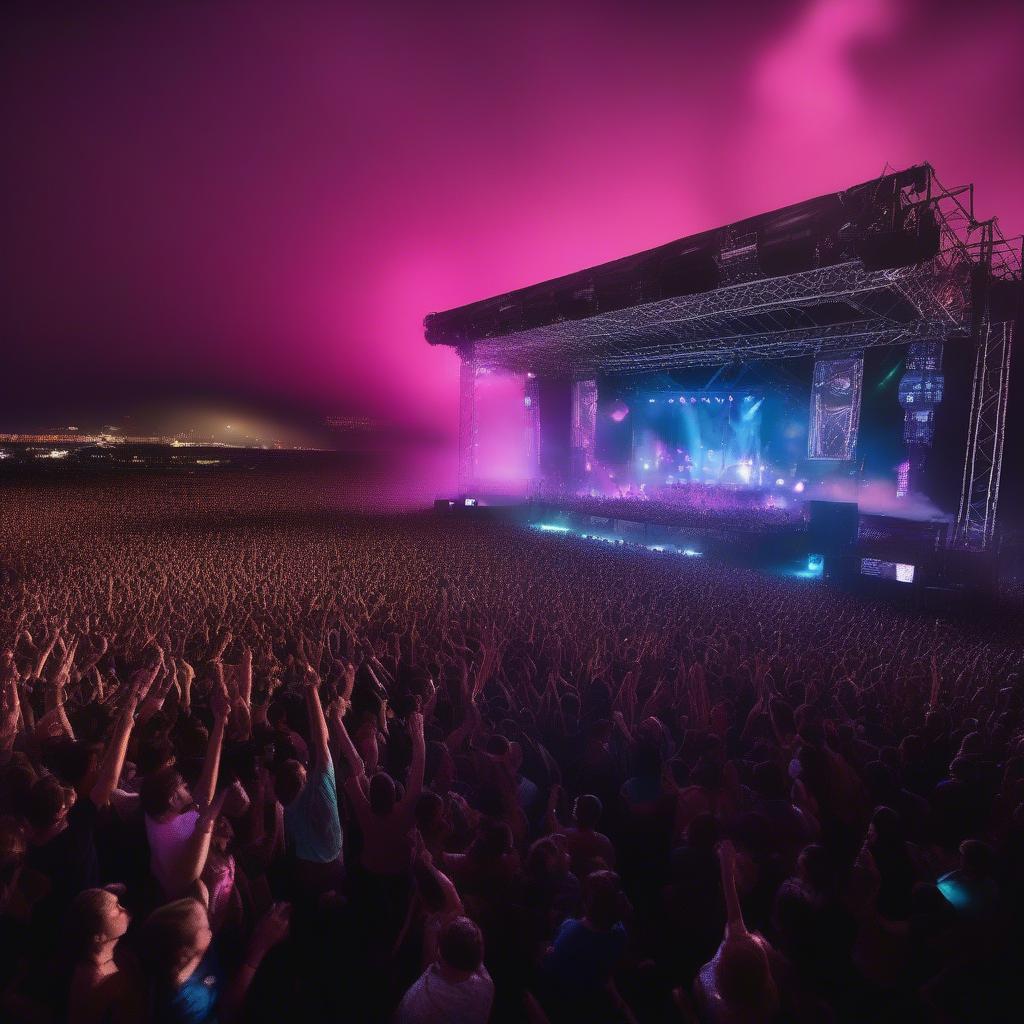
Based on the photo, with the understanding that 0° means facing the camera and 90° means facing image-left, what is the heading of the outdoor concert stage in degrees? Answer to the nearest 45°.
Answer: approximately 45°

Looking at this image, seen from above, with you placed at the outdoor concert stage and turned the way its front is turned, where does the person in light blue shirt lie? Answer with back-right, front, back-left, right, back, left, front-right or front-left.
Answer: front-left
